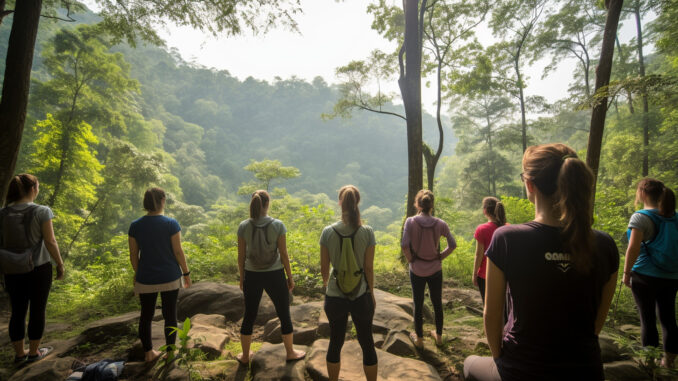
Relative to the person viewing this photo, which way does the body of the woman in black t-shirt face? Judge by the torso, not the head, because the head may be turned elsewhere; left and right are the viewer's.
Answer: facing away from the viewer and to the left of the viewer

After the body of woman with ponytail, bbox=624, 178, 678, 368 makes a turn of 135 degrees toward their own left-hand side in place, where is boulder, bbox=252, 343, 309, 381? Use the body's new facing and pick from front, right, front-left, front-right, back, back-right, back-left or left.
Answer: front-right

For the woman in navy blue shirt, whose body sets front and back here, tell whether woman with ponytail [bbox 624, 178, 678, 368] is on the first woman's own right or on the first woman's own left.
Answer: on the first woman's own right

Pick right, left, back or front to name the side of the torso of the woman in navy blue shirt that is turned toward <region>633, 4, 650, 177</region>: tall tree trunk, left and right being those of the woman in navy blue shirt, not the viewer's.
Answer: right

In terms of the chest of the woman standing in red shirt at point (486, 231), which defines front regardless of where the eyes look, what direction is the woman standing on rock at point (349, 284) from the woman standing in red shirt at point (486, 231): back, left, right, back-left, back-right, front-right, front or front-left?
left

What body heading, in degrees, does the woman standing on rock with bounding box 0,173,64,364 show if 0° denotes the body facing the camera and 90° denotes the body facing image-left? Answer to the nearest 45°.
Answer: approximately 225°

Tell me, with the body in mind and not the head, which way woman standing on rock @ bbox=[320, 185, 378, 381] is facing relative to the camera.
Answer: away from the camera

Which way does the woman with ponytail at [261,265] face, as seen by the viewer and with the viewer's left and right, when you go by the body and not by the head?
facing away from the viewer

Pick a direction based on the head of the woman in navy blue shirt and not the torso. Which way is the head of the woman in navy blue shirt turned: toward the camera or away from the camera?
away from the camera

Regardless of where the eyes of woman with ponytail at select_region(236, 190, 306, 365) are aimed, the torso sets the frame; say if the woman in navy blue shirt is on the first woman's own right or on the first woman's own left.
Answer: on the first woman's own left

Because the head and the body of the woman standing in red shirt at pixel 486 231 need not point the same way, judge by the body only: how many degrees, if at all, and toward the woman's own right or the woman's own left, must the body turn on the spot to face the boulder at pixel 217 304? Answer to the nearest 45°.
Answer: approximately 45° to the woman's own left

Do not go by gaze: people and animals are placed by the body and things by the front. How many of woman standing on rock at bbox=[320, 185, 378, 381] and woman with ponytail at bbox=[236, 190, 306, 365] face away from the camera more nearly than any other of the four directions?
2

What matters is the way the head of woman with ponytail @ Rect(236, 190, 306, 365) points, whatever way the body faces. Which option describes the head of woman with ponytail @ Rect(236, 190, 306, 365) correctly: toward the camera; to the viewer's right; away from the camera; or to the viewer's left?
away from the camera

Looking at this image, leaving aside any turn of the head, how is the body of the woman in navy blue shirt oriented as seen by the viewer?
away from the camera
